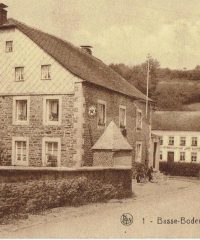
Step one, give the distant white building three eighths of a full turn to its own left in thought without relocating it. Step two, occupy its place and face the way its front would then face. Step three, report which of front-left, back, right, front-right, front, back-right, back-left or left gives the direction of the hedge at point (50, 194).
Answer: back-right

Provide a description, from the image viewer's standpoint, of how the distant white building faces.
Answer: facing the viewer

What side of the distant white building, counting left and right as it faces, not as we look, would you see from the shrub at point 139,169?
front

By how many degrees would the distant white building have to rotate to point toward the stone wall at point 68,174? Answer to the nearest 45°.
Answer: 0° — it already faces it

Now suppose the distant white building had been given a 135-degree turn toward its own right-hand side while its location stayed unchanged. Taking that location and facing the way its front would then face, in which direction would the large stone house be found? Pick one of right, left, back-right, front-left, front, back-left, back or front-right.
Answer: back-left

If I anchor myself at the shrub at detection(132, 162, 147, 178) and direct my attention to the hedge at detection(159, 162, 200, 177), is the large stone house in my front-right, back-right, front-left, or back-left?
back-left

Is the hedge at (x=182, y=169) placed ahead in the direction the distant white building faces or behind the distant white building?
ahead
